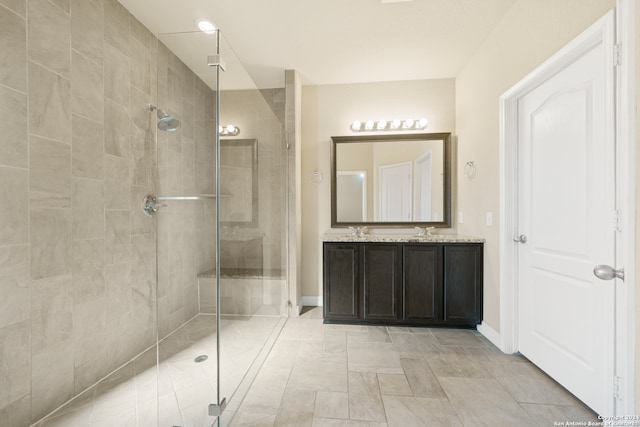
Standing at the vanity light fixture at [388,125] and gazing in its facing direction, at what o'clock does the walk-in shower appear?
The walk-in shower is roughly at 1 o'clock from the vanity light fixture.

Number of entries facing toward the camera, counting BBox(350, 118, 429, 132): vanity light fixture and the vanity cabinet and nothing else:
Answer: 2

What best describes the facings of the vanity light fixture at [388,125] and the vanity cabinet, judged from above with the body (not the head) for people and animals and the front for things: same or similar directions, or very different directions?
same or similar directions

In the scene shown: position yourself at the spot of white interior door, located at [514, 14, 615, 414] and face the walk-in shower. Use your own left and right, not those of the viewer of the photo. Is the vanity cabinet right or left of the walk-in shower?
right

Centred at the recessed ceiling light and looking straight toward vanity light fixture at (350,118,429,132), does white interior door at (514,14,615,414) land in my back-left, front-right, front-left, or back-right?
front-right

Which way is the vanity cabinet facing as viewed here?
toward the camera

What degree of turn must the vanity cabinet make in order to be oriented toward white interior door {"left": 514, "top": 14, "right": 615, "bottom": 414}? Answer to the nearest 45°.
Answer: approximately 45° to its left

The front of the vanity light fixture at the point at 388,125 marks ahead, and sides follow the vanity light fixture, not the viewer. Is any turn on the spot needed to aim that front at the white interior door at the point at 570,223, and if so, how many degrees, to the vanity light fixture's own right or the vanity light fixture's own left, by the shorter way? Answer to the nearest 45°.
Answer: approximately 45° to the vanity light fixture's own left

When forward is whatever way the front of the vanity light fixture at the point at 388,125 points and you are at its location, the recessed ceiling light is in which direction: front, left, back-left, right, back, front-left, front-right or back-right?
front-right

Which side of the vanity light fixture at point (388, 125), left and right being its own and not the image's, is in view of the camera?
front
